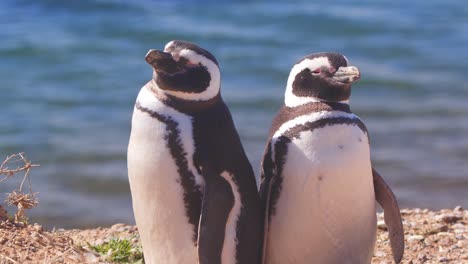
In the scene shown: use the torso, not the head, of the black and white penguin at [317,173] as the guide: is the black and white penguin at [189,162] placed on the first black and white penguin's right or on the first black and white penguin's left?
on the first black and white penguin's right

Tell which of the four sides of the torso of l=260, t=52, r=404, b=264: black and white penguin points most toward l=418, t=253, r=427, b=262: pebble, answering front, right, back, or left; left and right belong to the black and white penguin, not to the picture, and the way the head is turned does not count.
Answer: left

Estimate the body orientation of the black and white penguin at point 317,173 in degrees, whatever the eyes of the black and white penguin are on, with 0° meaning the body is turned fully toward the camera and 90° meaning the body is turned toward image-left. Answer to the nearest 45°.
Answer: approximately 315°

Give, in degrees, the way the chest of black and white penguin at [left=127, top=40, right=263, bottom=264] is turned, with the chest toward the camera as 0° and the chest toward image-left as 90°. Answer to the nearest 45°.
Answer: approximately 45°

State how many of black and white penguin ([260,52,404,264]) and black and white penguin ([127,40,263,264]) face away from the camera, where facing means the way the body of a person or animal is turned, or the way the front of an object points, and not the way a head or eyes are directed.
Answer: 0

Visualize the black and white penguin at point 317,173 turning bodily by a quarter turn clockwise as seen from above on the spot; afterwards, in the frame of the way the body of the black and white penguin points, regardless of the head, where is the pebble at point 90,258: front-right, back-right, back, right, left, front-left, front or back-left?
front-right

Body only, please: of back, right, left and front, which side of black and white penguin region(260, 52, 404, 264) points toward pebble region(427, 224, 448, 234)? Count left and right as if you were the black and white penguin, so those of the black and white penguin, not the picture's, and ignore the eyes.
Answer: left
